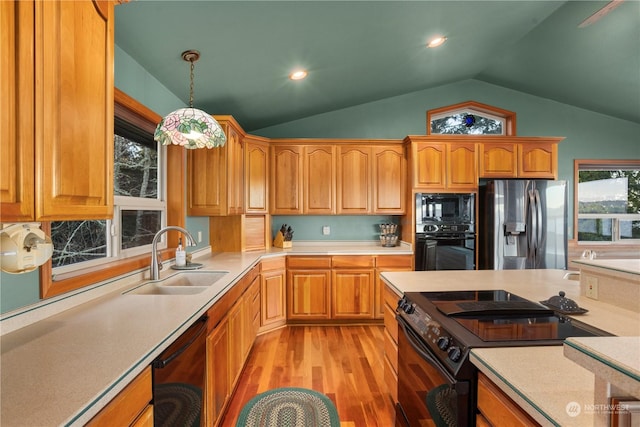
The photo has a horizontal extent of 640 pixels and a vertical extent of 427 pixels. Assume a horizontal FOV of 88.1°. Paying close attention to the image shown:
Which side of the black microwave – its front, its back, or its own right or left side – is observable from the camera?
front

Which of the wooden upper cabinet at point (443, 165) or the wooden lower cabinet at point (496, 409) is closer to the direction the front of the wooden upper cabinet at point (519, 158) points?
the wooden lower cabinet

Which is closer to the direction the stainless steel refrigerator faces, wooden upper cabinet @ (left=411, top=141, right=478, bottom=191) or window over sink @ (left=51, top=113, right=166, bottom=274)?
the window over sink

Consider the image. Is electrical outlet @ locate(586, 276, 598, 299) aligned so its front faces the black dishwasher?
yes

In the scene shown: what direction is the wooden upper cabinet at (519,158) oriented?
toward the camera

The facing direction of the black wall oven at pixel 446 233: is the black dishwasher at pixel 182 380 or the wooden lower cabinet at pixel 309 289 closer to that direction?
the black dishwasher

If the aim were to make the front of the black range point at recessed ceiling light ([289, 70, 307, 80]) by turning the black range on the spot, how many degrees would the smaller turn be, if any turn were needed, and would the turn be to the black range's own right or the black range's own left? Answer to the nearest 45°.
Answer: approximately 90° to the black range's own right

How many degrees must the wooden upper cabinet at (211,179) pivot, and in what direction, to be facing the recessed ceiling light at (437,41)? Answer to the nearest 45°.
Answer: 0° — it already faces it

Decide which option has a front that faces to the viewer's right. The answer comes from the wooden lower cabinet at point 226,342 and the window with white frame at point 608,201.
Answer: the wooden lower cabinet

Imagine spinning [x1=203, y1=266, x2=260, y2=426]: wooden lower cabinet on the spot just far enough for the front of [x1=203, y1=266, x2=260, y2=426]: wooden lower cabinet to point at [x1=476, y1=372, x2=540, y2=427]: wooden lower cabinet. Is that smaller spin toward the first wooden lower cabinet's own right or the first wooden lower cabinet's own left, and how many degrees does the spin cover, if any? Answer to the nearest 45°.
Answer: approximately 45° to the first wooden lower cabinet's own right

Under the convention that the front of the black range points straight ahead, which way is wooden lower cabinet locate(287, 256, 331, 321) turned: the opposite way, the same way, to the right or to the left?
to the left

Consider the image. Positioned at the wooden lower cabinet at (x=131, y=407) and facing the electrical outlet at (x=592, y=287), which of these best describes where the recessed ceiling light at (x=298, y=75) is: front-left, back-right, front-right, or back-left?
front-left

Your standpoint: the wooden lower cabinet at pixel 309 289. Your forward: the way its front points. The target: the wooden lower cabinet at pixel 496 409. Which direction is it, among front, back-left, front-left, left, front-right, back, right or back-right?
front

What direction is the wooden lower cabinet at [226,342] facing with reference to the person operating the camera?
facing to the right of the viewer

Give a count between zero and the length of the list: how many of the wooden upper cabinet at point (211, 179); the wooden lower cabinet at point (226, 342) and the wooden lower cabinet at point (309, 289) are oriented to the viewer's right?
2

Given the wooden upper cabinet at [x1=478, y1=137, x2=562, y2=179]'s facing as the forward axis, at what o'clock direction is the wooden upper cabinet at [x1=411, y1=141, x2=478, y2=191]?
the wooden upper cabinet at [x1=411, y1=141, x2=478, y2=191] is roughly at 2 o'clock from the wooden upper cabinet at [x1=478, y1=137, x2=562, y2=179].

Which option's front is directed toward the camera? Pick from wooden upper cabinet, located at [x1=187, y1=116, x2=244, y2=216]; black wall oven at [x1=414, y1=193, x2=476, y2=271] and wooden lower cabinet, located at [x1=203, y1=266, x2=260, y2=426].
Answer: the black wall oven

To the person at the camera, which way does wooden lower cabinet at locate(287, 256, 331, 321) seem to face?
facing the viewer

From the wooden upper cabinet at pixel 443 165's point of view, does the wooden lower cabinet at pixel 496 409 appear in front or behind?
in front
